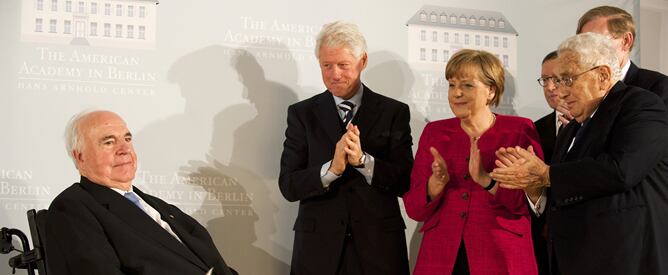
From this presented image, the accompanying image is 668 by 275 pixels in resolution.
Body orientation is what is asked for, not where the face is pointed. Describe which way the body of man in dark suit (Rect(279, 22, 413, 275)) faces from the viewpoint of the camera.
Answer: toward the camera

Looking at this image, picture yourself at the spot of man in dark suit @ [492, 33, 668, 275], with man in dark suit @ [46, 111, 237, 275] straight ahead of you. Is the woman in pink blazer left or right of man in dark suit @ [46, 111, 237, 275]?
right

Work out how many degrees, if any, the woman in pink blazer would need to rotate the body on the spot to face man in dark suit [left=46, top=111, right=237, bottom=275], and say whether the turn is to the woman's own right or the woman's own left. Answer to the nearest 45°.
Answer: approximately 45° to the woman's own right

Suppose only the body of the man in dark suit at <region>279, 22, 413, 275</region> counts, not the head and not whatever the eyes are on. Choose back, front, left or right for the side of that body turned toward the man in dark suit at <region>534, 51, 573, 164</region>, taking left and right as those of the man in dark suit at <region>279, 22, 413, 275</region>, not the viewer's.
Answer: left

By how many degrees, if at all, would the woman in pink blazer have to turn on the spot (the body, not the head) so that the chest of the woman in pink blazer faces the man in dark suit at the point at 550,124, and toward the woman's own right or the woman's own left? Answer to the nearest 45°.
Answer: approximately 180°

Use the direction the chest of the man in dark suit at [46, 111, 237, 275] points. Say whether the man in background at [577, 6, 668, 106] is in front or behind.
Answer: in front

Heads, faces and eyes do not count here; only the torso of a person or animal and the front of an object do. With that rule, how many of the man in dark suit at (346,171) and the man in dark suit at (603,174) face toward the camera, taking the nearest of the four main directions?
1

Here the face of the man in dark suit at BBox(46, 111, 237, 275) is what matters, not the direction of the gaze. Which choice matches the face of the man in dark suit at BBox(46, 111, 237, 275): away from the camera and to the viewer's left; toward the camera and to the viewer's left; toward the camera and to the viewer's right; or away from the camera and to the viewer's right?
toward the camera and to the viewer's right

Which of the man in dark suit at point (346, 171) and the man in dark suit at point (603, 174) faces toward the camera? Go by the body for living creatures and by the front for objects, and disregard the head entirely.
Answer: the man in dark suit at point (346, 171)

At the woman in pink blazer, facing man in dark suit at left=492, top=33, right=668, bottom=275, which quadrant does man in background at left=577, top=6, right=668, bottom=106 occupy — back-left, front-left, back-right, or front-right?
front-left

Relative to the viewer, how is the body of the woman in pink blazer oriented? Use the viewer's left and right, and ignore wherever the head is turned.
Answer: facing the viewer and to the left of the viewer

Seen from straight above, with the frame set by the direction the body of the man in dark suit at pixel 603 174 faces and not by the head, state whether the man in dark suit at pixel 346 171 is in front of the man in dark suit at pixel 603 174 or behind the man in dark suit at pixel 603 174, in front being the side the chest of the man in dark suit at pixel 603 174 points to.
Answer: in front

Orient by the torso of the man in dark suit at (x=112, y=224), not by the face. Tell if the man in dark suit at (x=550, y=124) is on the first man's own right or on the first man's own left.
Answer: on the first man's own left

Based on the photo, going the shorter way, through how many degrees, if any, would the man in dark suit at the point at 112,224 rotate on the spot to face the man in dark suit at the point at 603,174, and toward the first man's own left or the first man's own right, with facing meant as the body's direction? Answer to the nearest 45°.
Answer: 0° — they already face them

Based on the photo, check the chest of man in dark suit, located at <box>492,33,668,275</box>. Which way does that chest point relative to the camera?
to the viewer's left

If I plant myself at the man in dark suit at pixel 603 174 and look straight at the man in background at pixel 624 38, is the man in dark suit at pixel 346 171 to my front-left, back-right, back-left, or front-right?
front-left
